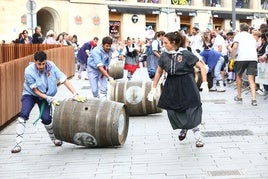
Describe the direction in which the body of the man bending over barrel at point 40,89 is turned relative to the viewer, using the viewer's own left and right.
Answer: facing the viewer and to the right of the viewer

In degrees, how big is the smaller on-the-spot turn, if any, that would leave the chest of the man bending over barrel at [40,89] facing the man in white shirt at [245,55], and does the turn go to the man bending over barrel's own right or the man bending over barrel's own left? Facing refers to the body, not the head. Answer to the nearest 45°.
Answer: approximately 90° to the man bending over barrel's own left
